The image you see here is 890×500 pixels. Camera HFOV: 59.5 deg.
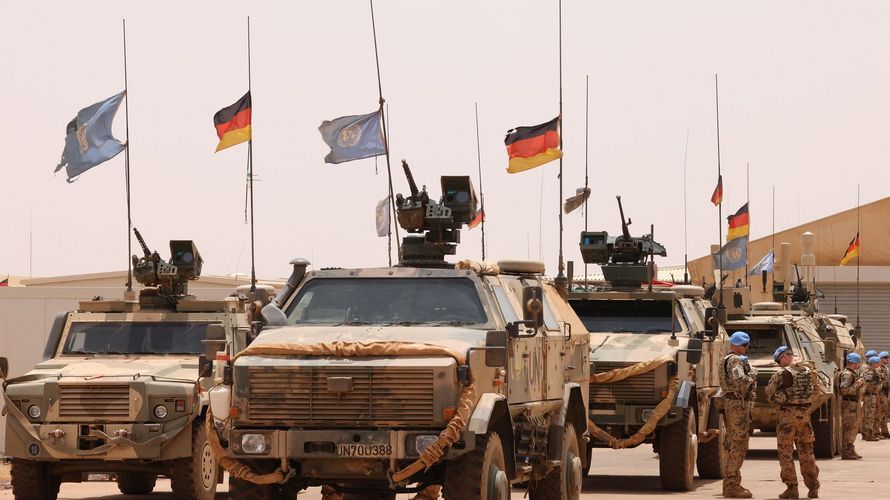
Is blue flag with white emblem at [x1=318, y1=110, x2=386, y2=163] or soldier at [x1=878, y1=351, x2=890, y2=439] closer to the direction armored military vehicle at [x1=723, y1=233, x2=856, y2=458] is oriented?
the blue flag with white emblem

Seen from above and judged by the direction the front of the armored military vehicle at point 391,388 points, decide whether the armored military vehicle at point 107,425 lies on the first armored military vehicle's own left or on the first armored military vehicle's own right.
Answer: on the first armored military vehicle's own right

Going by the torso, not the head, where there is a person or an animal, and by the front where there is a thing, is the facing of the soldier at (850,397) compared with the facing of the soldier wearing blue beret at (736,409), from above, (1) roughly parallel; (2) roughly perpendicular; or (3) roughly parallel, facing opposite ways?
roughly parallel

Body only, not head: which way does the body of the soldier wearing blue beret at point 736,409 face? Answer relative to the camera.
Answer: to the viewer's right

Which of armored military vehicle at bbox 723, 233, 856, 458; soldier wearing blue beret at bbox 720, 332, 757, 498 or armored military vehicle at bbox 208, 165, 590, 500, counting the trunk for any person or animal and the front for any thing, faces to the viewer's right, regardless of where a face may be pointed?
the soldier wearing blue beret

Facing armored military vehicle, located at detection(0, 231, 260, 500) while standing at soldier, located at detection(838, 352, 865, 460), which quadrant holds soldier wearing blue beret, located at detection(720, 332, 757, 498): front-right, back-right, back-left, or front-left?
front-left

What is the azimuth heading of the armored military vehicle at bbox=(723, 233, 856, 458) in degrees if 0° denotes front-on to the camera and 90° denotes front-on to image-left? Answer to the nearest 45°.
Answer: approximately 45°

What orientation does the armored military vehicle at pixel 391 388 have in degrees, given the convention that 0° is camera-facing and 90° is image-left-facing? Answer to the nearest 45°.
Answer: approximately 45°
